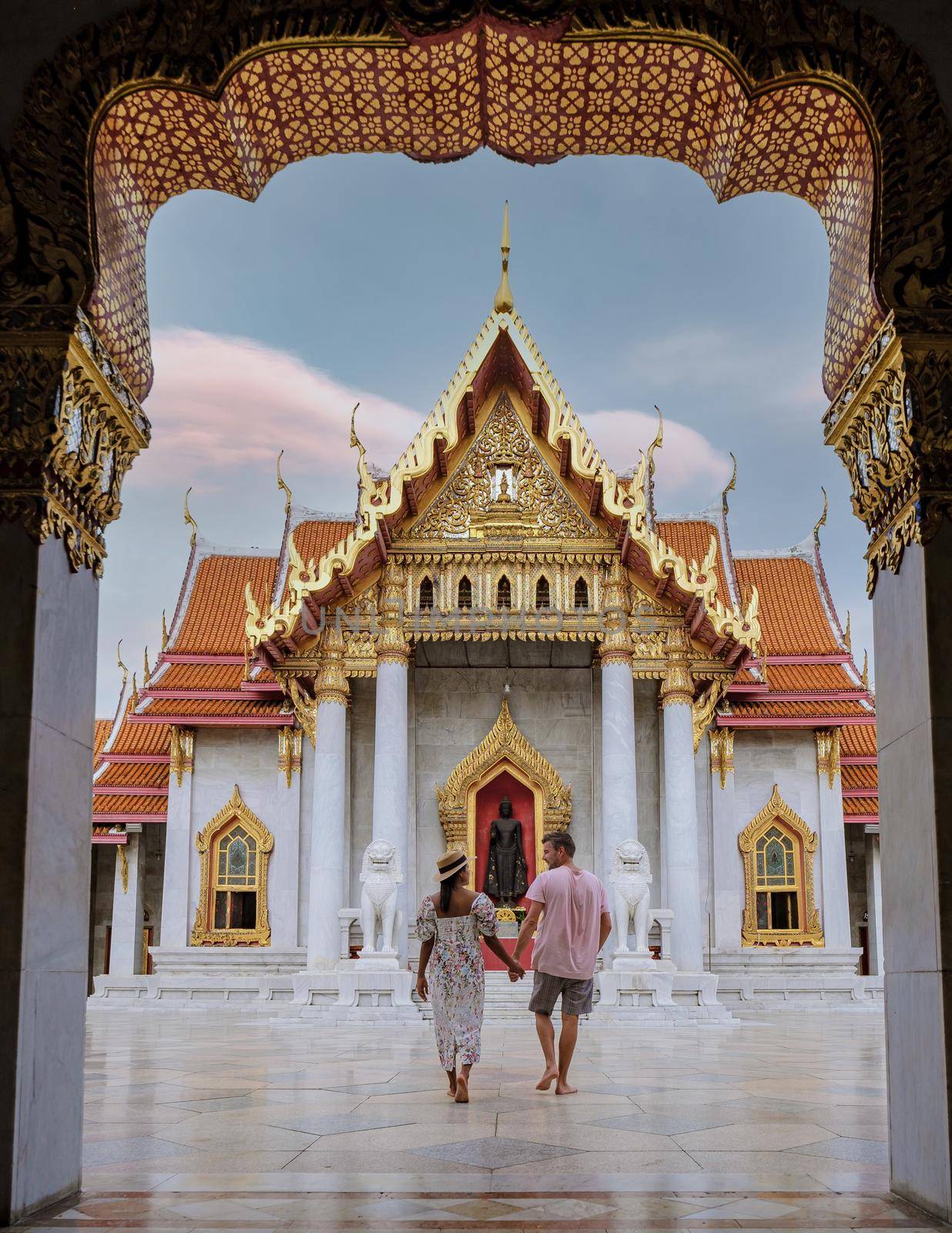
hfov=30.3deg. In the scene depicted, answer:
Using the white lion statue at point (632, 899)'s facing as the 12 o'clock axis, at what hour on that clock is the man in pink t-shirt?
The man in pink t-shirt is roughly at 12 o'clock from the white lion statue.

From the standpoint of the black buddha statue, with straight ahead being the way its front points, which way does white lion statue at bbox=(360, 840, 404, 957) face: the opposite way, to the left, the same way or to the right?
the same way

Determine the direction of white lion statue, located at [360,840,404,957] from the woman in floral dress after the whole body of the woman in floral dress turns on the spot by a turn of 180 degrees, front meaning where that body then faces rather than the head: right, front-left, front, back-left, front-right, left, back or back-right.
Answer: back

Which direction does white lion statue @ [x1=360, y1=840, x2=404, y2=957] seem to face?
toward the camera

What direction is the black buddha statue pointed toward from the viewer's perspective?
toward the camera

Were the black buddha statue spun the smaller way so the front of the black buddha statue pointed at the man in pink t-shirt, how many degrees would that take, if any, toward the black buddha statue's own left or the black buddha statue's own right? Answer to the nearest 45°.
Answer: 0° — it already faces them

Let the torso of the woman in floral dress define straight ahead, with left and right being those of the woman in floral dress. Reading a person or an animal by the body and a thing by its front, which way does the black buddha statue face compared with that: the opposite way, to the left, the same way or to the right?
the opposite way

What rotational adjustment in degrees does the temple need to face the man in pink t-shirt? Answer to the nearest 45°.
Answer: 0° — it already faces them

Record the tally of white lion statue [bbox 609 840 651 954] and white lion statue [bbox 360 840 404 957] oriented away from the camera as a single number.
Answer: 0

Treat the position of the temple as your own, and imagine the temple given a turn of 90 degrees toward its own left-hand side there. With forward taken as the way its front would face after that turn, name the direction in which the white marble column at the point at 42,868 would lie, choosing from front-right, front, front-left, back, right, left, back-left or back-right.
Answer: right

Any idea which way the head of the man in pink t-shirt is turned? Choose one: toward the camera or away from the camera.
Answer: away from the camera

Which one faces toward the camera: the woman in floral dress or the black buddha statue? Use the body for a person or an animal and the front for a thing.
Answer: the black buddha statue

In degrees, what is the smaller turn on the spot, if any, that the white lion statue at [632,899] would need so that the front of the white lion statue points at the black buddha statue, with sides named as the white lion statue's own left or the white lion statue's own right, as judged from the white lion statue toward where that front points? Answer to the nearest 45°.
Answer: approximately 135° to the white lion statue's own right

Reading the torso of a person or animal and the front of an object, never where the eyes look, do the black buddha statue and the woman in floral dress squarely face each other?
yes

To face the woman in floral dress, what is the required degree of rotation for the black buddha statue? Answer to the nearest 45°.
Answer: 0° — it already faces them

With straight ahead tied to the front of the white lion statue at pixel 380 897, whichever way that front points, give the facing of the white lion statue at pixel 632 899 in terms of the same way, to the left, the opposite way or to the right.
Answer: the same way

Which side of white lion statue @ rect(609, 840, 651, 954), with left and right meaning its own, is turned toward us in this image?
front

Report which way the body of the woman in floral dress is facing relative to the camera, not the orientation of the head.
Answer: away from the camera
